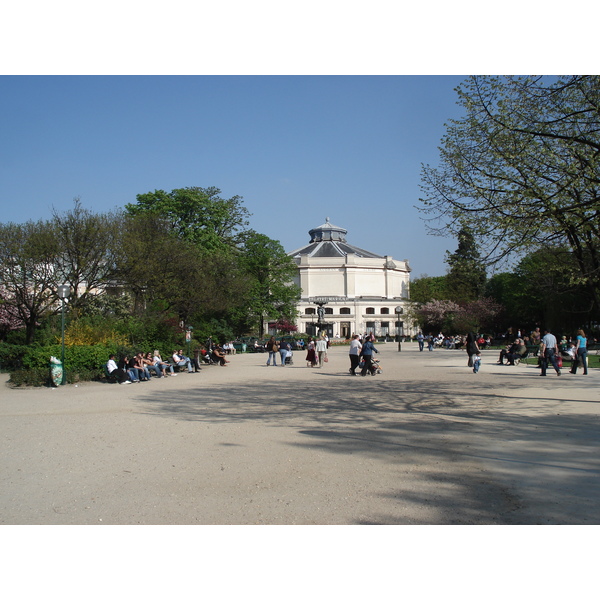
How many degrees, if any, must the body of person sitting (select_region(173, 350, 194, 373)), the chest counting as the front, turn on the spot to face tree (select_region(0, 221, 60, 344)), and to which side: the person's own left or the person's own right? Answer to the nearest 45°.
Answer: approximately 135° to the person's own left

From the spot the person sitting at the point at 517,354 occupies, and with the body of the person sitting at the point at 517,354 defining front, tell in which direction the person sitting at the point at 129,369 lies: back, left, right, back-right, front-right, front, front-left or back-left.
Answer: front-left

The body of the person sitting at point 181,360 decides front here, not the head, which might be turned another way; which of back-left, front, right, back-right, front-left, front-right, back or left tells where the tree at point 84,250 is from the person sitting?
back-left

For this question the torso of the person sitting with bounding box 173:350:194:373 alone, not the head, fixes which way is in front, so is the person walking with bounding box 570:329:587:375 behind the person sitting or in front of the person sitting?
in front

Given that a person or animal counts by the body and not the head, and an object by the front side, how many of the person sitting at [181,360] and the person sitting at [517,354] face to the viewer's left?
1

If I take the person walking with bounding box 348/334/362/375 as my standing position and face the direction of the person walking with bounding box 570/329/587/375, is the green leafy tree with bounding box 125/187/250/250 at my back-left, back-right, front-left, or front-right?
back-left

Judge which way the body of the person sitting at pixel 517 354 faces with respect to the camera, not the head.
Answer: to the viewer's left

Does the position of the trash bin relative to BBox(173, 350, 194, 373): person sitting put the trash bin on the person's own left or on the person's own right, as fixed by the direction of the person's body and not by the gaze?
on the person's own right

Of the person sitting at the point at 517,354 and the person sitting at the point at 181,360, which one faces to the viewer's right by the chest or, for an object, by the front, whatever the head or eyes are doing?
the person sitting at the point at 181,360

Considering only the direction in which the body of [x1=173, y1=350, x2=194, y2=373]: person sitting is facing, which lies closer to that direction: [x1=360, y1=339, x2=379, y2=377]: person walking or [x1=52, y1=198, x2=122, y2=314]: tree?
the person walking

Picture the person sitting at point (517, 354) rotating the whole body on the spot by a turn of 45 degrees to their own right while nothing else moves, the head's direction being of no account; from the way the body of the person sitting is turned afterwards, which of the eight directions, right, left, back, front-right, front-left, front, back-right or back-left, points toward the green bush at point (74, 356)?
left

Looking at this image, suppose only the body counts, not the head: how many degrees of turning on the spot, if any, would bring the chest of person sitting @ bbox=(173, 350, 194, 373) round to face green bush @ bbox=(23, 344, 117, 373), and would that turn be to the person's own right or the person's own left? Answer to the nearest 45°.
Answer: approximately 135° to the person's own right

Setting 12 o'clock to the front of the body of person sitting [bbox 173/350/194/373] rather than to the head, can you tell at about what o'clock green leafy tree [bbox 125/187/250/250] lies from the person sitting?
The green leafy tree is roughly at 9 o'clock from the person sitting.

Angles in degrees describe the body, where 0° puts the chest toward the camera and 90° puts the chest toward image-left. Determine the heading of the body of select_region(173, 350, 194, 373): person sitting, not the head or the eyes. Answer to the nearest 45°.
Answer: approximately 270°

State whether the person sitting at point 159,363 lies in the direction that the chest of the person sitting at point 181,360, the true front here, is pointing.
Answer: no

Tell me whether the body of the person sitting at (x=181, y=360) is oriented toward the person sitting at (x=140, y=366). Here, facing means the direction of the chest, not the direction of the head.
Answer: no
